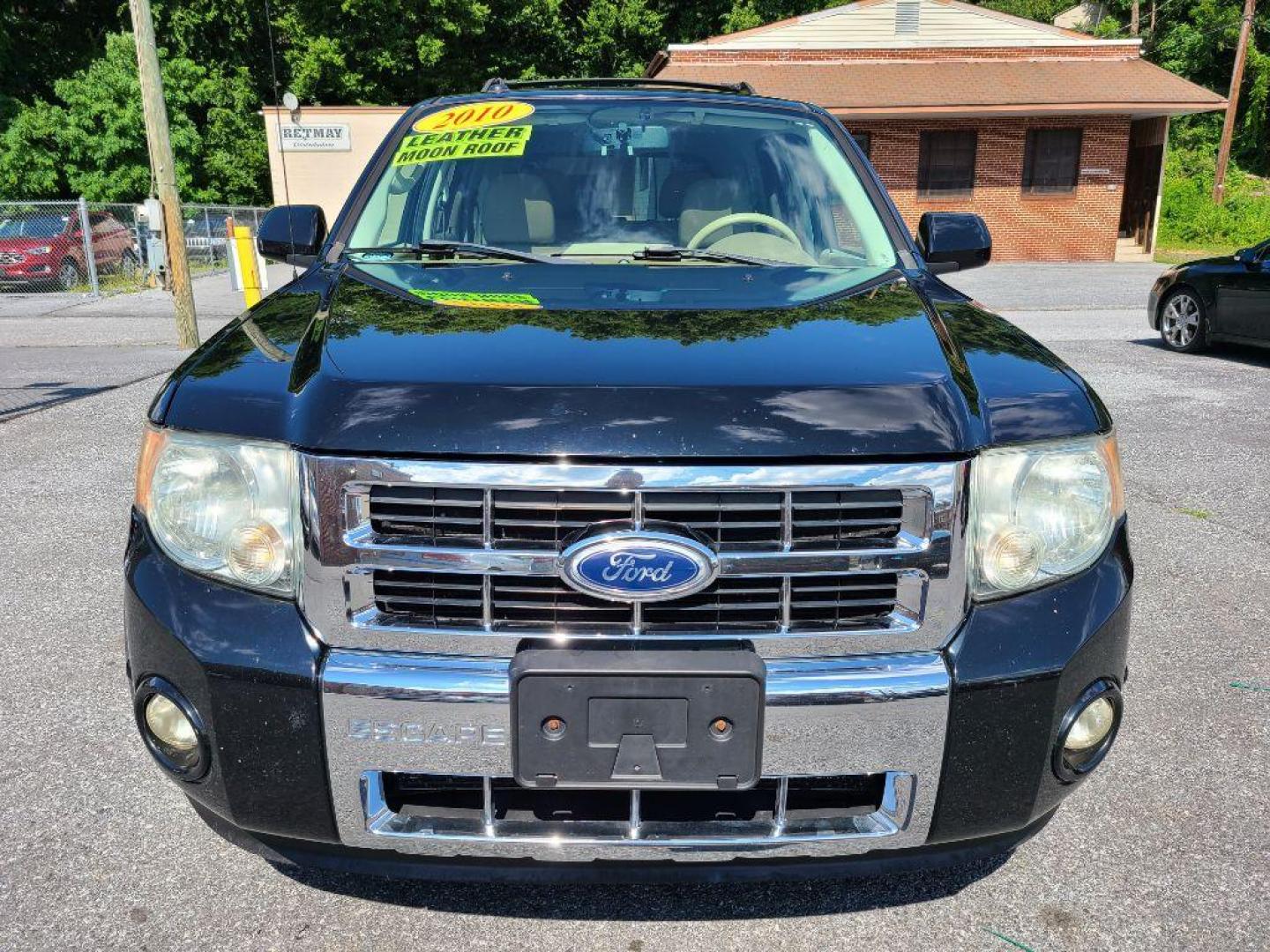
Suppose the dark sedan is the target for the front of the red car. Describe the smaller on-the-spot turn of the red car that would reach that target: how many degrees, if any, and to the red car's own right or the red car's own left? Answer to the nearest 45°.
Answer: approximately 90° to the red car's own left

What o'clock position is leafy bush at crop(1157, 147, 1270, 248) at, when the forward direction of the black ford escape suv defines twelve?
The leafy bush is roughly at 7 o'clock from the black ford escape suv.

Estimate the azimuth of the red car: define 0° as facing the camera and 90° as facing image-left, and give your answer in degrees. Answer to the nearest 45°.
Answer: approximately 45°

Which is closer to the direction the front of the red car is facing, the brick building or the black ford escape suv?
the black ford escape suv

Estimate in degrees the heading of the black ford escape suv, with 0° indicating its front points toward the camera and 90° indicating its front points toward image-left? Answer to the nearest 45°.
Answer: approximately 0°

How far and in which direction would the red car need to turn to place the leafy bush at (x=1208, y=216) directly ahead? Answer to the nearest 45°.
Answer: approximately 135° to its left

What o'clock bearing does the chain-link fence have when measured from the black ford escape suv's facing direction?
The chain-link fence is roughly at 5 o'clock from the black ford escape suv.

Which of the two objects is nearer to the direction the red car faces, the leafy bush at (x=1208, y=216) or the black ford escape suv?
the black ford escape suv

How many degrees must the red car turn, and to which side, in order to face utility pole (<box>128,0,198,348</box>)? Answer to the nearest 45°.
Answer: approximately 45° to its left
